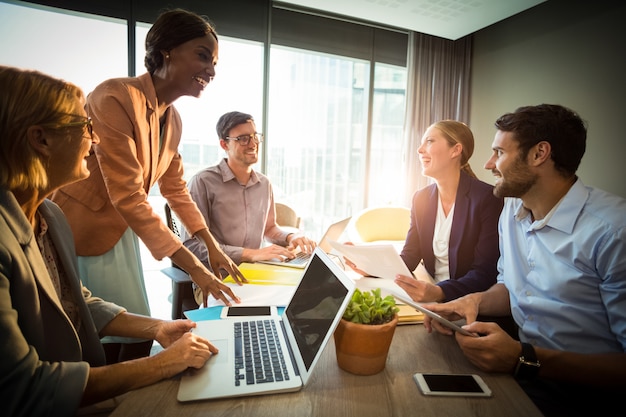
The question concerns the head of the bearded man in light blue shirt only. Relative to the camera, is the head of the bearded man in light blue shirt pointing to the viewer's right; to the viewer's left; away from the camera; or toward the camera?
to the viewer's left

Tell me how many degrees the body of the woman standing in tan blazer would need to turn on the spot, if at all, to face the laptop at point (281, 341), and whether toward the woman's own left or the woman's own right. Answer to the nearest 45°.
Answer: approximately 45° to the woman's own right

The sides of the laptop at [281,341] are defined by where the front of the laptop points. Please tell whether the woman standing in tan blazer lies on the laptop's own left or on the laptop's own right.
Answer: on the laptop's own right

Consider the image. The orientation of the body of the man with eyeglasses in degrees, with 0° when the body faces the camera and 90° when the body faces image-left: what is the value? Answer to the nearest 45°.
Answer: approximately 315°

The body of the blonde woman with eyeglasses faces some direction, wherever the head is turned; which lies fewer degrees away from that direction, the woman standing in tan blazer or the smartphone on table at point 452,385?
the smartphone on table

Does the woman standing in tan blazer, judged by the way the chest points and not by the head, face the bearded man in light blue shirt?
yes

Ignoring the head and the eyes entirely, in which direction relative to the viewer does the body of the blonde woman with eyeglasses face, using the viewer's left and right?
facing to the right of the viewer

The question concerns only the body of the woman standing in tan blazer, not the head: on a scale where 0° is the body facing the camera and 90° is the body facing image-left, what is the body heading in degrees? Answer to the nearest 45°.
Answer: approximately 315°

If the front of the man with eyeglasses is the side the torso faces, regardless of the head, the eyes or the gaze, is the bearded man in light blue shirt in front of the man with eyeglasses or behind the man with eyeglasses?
in front

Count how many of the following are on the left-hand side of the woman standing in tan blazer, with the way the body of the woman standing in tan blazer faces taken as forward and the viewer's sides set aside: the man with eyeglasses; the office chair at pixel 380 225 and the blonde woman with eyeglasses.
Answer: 2

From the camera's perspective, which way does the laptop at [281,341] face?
to the viewer's left

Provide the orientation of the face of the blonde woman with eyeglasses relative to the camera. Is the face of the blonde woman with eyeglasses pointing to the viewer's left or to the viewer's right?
to the viewer's right

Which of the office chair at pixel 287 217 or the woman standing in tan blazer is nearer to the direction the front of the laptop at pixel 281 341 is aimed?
the woman standing in tan blazer
